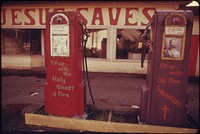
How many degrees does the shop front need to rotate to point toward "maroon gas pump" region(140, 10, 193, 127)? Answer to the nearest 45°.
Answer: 0° — it already faces it

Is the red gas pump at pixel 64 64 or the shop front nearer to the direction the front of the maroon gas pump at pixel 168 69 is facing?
the red gas pump

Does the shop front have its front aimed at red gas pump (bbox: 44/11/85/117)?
yes

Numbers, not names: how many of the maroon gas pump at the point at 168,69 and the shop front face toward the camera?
2

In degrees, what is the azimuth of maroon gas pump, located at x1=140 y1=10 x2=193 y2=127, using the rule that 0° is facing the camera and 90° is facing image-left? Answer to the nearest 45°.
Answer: approximately 0°

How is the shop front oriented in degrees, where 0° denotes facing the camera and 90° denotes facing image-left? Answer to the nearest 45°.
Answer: approximately 0°

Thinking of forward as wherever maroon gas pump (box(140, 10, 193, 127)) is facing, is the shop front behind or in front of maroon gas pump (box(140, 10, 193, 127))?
behind

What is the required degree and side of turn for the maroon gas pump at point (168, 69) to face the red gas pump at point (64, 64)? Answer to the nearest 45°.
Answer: approximately 90° to its right
